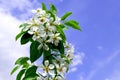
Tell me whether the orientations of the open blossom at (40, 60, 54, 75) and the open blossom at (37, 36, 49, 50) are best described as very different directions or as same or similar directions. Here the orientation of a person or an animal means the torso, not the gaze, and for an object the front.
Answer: same or similar directions

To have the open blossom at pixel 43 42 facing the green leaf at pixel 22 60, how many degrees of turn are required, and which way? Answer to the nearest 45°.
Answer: approximately 135° to its right

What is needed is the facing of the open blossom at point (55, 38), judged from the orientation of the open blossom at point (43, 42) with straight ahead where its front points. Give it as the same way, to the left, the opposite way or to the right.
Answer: the same way

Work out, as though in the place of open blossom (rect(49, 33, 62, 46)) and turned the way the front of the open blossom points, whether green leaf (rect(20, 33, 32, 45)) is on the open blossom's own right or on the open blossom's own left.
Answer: on the open blossom's own right

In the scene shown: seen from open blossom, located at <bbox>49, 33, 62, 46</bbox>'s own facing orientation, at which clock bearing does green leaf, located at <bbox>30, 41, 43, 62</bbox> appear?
The green leaf is roughly at 4 o'clock from the open blossom.

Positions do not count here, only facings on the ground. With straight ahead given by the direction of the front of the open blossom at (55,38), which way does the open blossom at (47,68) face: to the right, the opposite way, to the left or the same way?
the same way

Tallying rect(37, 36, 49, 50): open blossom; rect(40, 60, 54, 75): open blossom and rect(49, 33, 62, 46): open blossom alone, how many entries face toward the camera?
3

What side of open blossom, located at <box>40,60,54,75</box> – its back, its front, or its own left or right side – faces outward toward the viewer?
front

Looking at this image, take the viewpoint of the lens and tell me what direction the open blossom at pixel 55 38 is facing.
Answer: facing the viewer

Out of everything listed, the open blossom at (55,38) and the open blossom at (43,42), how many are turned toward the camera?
2
